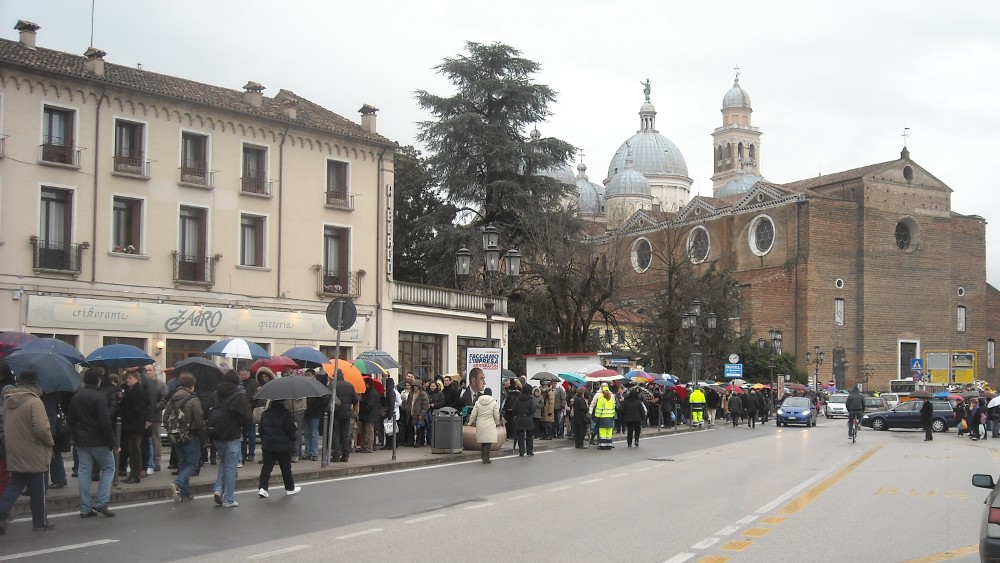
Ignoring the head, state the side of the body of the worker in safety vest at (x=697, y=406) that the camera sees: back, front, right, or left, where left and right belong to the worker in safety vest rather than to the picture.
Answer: back

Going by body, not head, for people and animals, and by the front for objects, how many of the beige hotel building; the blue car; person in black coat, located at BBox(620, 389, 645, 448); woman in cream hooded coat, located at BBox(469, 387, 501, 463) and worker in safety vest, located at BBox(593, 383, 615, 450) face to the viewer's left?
0

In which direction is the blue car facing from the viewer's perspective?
toward the camera

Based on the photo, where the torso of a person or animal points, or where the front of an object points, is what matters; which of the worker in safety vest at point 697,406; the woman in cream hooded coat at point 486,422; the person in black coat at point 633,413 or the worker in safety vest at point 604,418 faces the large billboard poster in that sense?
the woman in cream hooded coat

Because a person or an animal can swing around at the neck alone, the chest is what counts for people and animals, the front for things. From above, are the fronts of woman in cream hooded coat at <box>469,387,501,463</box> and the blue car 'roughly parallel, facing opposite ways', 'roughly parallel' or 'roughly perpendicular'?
roughly parallel, facing opposite ways

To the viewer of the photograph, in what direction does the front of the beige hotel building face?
facing the viewer and to the right of the viewer

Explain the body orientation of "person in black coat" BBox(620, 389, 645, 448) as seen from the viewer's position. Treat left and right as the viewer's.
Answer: facing away from the viewer

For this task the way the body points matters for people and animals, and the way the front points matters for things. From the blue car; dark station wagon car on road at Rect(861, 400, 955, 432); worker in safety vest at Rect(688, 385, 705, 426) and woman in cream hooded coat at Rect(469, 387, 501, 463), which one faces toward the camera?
the blue car

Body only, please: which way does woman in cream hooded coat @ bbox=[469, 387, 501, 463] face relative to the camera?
away from the camera

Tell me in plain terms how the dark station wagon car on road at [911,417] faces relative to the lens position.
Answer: facing to the left of the viewer

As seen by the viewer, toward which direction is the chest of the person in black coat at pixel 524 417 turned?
away from the camera

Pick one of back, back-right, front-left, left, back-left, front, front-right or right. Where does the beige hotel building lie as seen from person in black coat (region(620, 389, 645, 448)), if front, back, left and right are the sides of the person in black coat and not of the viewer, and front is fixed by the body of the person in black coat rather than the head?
left
